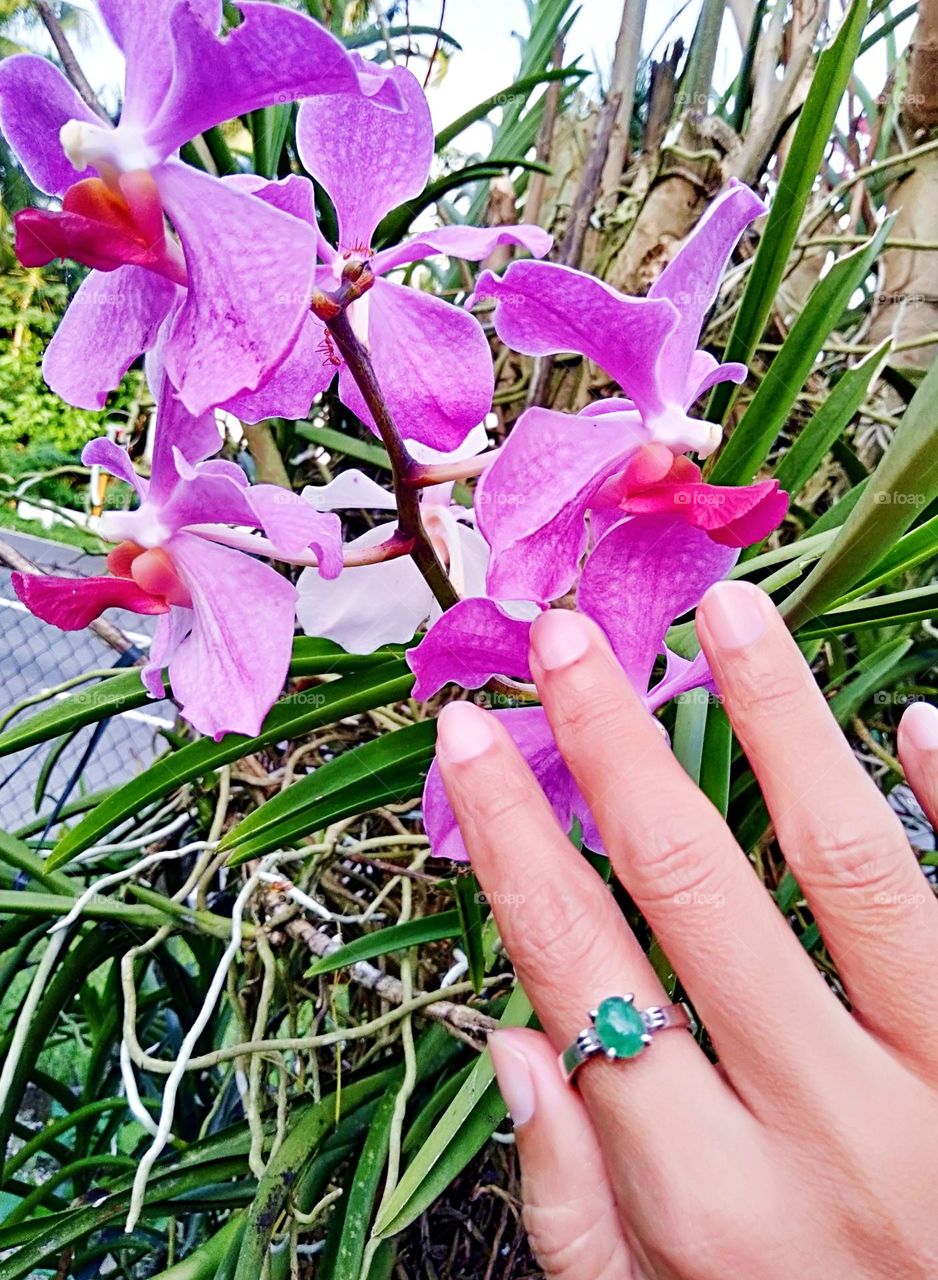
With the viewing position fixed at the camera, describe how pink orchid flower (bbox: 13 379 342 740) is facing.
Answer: facing to the left of the viewer
